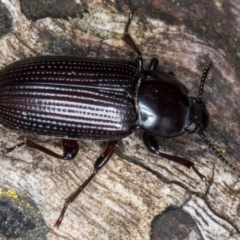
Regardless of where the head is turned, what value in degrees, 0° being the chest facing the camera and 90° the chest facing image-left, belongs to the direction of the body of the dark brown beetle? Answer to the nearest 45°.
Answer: approximately 270°
